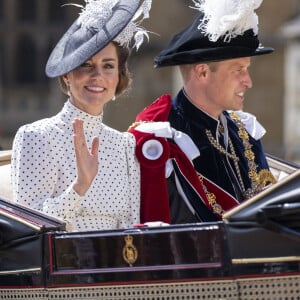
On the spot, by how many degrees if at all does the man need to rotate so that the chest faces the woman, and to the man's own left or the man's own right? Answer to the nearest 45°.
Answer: approximately 90° to the man's own right

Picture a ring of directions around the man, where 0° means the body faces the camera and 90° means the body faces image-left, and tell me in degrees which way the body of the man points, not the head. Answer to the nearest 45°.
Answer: approximately 315°
